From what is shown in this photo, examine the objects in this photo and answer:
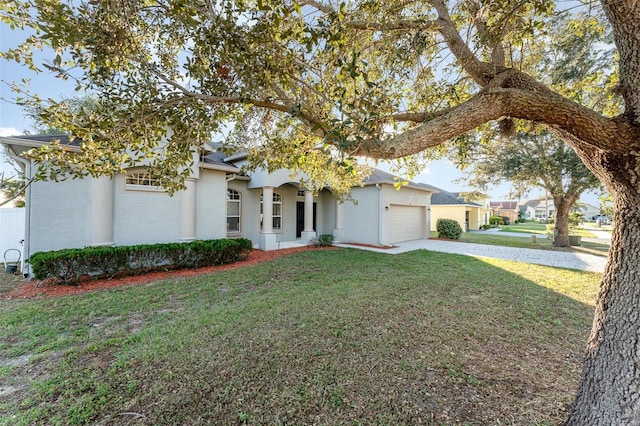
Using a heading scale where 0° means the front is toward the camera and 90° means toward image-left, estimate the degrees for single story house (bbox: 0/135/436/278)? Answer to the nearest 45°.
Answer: approximately 315°

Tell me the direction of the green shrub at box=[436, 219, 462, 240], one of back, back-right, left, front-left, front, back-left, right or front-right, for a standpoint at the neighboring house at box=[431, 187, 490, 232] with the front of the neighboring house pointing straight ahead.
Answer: front-right

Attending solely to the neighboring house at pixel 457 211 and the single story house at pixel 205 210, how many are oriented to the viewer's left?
0

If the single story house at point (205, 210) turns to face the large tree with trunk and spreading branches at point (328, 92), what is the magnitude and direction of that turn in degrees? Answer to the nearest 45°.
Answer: approximately 45° to its right

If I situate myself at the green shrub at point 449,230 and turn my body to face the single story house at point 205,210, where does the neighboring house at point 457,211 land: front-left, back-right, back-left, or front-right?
back-right

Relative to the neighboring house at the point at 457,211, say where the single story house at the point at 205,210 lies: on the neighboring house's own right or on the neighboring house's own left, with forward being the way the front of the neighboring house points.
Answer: on the neighboring house's own right
